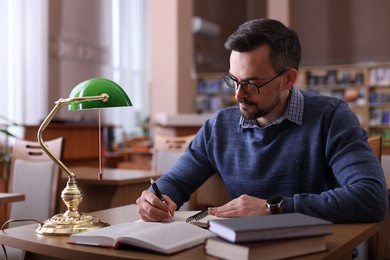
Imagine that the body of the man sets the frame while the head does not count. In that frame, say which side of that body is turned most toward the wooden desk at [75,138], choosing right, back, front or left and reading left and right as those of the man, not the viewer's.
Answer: right

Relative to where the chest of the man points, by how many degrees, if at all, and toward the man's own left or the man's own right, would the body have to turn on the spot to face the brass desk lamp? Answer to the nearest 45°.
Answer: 0° — they already face it

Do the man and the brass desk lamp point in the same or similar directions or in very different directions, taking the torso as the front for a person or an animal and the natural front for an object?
very different directions

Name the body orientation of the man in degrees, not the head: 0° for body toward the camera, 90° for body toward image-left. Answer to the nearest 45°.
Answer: approximately 45°

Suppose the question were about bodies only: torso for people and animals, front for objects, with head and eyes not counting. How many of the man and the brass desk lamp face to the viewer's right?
1

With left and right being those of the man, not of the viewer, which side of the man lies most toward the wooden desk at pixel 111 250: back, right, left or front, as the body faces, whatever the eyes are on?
front

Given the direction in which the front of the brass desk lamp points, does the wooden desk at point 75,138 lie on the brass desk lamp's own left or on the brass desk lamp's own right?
on the brass desk lamp's own left

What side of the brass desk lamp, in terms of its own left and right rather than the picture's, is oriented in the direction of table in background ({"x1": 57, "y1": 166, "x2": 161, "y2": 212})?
left

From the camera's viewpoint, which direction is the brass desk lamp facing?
to the viewer's right

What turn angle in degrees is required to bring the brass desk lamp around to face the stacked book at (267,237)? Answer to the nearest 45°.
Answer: approximately 45° to its right

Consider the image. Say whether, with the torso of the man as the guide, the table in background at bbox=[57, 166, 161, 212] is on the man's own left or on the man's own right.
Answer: on the man's own right
